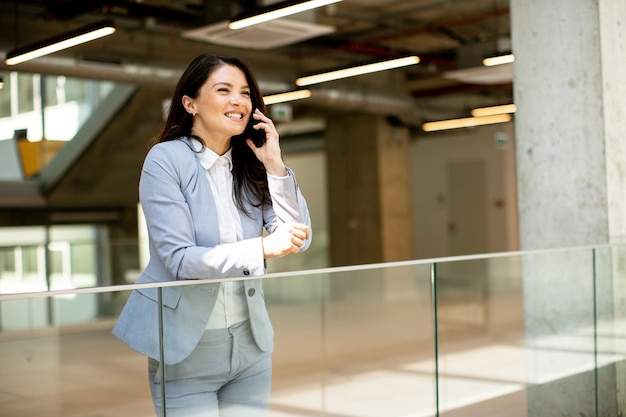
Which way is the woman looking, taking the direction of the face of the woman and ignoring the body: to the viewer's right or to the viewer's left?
to the viewer's right

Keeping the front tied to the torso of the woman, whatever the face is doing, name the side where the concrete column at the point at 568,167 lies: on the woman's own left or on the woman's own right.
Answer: on the woman's own left

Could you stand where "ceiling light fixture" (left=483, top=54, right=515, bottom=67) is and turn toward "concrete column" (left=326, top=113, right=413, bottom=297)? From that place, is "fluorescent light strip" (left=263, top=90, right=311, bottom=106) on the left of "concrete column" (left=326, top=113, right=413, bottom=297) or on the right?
left

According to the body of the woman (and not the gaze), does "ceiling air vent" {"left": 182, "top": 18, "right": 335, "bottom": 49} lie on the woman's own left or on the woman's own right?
on the woman's own left

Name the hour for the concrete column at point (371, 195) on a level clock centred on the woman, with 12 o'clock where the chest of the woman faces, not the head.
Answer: The concrete column is roughly at 8 o'clock from the woman.

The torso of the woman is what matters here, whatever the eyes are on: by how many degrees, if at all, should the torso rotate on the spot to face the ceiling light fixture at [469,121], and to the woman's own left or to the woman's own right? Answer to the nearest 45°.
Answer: approximately 135° to the woman's own left

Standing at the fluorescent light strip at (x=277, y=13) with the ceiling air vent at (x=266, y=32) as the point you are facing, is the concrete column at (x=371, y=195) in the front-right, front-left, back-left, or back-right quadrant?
front-right

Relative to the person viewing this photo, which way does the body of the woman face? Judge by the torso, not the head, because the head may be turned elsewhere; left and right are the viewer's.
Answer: facing the viewer and to the right of the viewer

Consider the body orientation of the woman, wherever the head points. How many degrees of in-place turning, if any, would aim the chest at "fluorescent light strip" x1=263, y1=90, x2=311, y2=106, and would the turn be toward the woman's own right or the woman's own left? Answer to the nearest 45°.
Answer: approximately 135° to the woman's own left
